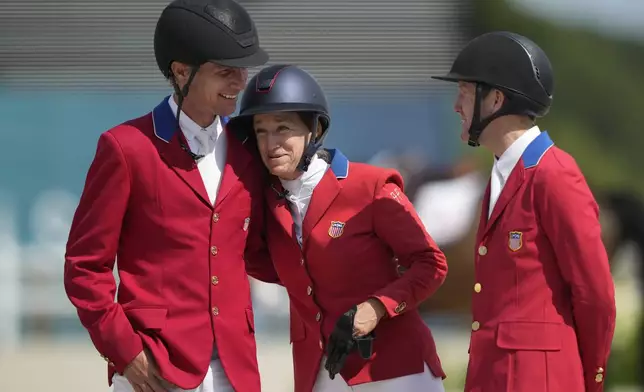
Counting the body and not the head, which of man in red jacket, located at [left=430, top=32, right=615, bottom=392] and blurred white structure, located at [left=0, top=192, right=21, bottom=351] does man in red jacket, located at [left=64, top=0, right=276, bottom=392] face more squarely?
the man in red jacket

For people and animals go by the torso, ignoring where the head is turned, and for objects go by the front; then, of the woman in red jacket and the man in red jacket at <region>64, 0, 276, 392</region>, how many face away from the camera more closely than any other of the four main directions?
0

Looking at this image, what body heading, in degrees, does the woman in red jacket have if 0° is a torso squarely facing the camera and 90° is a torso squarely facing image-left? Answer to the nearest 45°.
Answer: approximately 45°

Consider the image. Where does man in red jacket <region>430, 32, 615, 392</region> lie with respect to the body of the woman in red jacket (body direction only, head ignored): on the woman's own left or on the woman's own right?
on the woman's own left

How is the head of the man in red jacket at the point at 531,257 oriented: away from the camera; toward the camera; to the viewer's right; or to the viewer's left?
to the viewer's left

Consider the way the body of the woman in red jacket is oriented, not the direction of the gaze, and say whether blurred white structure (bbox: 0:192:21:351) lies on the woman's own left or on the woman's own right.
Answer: on the woman's own right

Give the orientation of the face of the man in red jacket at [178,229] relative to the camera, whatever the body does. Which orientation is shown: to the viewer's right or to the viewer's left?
to the viewer's right

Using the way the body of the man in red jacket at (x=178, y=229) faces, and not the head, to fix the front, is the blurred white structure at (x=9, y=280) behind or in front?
behind

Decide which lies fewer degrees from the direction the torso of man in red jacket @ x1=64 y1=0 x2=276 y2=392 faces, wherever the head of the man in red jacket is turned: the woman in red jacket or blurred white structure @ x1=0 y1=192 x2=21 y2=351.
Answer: the woman in red jacket
